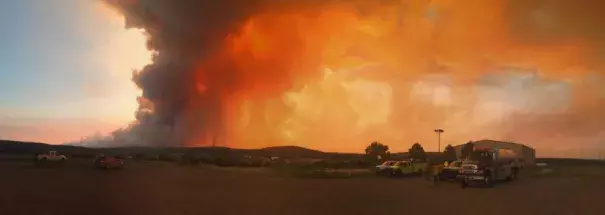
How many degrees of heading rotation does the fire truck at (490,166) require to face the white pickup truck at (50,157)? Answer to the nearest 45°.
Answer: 0° — it already faces it

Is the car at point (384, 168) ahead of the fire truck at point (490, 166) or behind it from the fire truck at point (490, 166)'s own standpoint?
ahead

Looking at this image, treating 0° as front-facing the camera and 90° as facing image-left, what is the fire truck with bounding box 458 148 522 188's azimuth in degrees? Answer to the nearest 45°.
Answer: approximately 45°

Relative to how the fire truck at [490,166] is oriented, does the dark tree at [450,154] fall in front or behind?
behind

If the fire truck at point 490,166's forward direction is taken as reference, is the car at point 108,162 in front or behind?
in front
